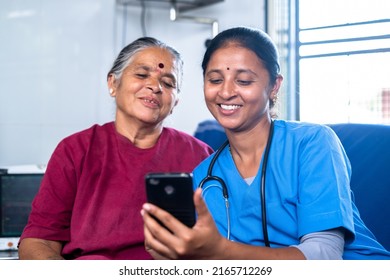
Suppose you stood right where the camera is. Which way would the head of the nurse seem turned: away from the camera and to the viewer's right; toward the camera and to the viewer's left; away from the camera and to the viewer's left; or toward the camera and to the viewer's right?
toward the camera and to the viewer's left

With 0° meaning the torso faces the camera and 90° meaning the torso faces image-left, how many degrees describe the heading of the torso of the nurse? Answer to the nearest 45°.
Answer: approximately 45°
